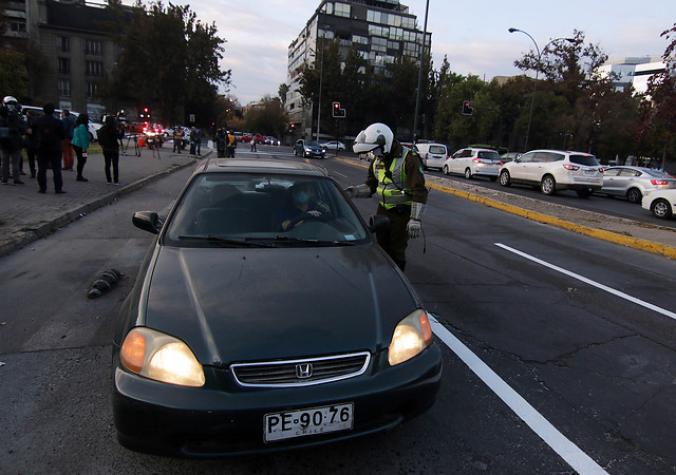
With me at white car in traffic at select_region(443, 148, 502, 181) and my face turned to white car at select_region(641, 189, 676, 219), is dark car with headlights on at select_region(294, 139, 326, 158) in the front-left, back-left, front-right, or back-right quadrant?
back-right

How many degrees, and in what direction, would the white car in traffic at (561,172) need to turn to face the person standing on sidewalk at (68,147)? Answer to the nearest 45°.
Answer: approximately 90° to its left

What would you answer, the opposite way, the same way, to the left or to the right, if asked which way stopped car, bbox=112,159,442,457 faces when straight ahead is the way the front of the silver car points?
the opposite way

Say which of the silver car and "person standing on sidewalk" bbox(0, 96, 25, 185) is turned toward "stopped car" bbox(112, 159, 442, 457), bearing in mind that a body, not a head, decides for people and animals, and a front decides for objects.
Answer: the person standing on sidewalk

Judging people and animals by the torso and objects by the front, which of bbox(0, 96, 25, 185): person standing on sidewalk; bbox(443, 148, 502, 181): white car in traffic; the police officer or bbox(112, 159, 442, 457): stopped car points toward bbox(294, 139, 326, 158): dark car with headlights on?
bbox(443, 148, 502, 181): white car in traffic

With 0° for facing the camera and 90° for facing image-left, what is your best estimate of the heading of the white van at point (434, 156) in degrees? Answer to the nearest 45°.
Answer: approximately 135°
